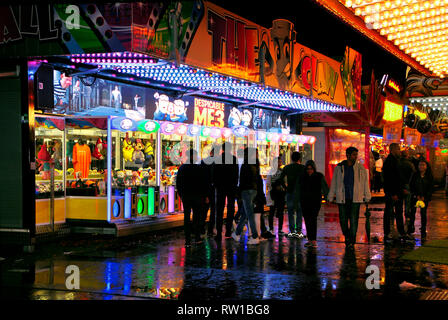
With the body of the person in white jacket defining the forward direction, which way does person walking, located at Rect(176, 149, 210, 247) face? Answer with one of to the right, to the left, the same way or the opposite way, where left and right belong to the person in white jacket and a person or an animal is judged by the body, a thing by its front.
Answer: the opposite way

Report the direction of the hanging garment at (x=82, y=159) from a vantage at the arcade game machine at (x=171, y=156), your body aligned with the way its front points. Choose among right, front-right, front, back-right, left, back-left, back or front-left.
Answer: right

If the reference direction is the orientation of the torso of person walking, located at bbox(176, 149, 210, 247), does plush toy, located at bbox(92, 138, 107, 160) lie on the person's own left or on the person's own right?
on the person's own left

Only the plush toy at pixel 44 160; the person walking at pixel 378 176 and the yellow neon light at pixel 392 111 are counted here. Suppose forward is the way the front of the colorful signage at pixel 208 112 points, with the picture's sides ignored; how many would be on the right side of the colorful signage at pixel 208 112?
1

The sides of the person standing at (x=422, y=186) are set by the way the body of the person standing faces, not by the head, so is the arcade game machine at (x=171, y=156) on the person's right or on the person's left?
on the person's right

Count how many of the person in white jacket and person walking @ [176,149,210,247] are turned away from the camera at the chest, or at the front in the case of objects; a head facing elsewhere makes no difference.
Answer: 1

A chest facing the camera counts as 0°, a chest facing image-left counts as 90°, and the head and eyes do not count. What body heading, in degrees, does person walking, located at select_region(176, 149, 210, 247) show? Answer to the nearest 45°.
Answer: approximately 180°

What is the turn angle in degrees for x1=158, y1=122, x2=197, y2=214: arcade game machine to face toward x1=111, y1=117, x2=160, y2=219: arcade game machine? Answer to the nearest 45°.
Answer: approximately 90° to its right

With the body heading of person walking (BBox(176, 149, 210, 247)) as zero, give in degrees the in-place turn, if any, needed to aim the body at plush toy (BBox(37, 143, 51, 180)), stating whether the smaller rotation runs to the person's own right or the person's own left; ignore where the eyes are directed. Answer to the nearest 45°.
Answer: approximately 90° to the person's own left

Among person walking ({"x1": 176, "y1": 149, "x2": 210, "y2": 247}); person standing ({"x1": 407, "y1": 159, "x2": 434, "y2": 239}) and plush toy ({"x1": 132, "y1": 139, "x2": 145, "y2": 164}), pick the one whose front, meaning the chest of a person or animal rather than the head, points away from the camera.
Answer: person walking ({"x1": 176, "y1": 149, "x2": 210, "y2": 247})

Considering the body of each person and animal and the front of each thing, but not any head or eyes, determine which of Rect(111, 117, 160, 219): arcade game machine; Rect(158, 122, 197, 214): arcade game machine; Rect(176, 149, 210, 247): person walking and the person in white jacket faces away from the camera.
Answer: the person walking

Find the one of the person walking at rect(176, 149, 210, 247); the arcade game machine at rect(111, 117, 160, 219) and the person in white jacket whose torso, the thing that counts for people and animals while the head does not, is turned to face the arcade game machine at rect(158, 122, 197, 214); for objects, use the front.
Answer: the person walking

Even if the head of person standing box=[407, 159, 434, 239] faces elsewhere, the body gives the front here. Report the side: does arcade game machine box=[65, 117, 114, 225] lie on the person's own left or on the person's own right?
on the person's own right

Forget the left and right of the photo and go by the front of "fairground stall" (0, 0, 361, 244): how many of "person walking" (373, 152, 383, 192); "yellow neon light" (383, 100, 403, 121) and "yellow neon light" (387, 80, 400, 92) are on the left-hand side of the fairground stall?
3

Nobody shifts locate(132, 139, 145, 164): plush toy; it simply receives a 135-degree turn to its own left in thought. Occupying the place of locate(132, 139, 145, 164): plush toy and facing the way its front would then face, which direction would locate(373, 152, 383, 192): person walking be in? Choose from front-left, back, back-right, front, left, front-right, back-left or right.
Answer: front

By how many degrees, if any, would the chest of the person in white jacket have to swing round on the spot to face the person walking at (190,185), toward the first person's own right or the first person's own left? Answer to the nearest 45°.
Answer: approximately 90° to the first person's own right
